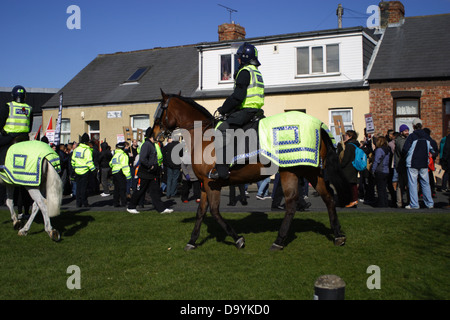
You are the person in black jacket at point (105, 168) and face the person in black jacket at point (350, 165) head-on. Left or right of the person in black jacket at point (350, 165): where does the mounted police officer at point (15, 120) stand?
right

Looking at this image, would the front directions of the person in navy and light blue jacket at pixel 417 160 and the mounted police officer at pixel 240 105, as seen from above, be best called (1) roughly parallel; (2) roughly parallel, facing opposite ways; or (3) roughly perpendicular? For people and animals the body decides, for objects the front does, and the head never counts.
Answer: roughly perpendicular

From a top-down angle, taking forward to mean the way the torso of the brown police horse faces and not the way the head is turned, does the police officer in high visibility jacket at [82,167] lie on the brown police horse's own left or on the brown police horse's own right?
on the brown police horse's own right

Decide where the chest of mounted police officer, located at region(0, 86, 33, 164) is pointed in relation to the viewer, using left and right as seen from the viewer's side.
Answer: facing away from the viewer and to the left of the viewer

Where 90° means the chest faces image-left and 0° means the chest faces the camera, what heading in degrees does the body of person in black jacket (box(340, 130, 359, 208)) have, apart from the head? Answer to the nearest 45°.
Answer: approximately 90°

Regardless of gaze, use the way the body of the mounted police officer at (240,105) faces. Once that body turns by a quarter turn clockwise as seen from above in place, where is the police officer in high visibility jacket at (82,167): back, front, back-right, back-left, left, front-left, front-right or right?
front-left

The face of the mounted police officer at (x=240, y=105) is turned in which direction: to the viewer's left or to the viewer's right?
to the viewer's left

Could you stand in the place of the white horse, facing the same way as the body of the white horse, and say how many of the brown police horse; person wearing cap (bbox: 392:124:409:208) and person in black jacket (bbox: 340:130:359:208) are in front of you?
0
